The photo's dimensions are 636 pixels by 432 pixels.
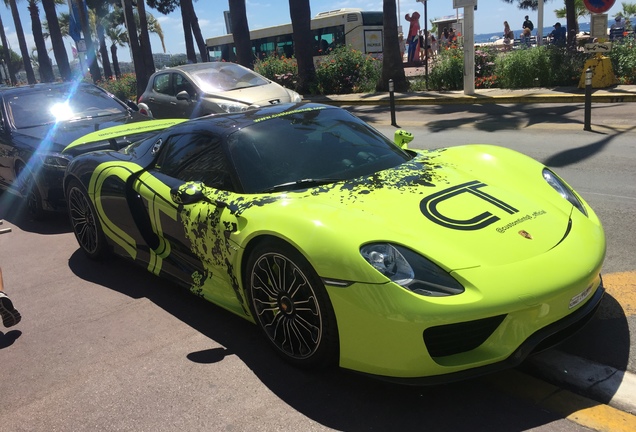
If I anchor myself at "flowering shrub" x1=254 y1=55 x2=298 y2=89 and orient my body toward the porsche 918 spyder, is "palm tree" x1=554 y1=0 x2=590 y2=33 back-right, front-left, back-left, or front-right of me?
back-left

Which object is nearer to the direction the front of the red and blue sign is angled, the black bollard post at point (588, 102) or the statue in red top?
the black bollard post

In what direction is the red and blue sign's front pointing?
toward the camera

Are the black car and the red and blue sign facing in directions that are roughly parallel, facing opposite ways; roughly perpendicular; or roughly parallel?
roughly perpendicular

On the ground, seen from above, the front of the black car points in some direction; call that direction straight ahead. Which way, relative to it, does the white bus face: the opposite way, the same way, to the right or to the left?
the opposite way

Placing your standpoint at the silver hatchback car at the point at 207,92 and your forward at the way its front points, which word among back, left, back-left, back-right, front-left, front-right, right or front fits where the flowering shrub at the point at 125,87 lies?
back-left

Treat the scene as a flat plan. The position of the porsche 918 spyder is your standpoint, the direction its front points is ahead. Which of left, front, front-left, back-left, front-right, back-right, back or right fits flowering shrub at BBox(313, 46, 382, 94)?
back-left

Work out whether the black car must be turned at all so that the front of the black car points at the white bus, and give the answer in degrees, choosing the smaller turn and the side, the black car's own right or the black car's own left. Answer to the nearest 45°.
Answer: approximately 90° to the black car's own left

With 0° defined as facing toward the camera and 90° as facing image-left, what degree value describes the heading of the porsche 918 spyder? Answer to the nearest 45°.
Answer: approximately 315°

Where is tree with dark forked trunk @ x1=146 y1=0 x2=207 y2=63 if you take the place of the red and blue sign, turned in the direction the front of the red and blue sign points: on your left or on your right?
on your right

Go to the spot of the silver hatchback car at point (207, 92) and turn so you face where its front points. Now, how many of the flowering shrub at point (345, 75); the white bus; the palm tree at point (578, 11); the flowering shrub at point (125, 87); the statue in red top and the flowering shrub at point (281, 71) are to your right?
0

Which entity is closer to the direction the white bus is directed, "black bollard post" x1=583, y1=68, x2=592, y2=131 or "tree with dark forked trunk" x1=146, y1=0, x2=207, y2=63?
the tree with dark forked trunk

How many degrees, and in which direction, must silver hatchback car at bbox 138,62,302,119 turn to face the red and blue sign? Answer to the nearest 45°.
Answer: approximately 45° to its left

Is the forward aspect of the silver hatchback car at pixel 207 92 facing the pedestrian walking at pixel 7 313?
no

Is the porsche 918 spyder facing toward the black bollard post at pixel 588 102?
no
